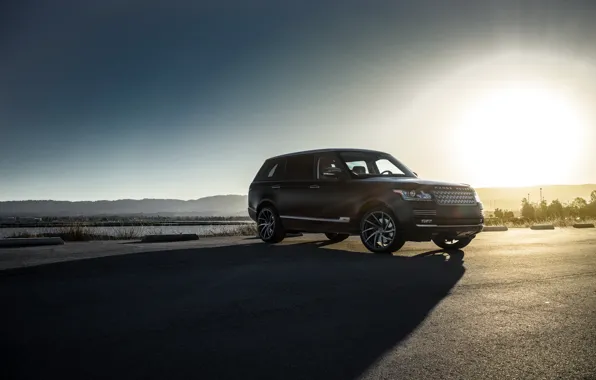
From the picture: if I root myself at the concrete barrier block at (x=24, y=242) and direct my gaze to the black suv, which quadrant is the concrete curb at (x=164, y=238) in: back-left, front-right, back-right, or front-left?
front-left

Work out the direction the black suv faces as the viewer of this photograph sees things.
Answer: facing the viewer and to the right of the viewer

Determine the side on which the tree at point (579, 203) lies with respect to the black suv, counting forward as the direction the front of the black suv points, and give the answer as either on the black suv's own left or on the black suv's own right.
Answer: on the black suv's own left

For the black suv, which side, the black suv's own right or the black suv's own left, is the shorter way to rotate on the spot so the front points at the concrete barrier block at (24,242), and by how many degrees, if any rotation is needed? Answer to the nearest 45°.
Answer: approximately 135° to the black suv's own right

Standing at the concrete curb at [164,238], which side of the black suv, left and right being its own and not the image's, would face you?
back
